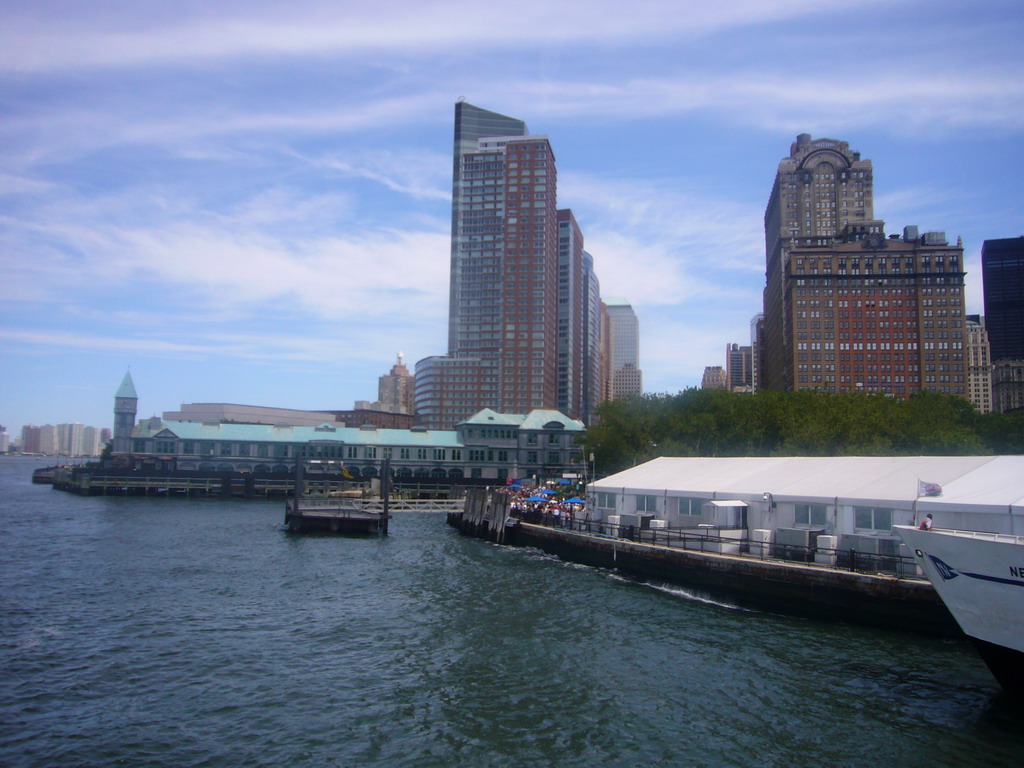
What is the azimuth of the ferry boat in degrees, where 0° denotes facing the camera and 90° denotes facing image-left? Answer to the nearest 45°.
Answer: approximately 90°

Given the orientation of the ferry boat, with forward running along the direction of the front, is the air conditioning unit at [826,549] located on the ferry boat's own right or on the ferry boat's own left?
on the ferry boat's own right

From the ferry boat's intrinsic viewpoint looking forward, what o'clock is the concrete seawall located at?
The concrete seawall is roughly at 2 o'clock from the ferry boat.

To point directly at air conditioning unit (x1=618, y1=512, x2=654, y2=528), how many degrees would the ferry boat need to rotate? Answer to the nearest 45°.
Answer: approximately 45° to its right

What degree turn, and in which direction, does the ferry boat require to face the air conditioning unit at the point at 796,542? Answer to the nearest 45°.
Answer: approximately 45° to its right

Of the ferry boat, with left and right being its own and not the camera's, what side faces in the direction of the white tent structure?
right

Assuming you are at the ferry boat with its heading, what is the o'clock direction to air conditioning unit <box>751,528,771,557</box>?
The air conditioning unit is roughly at 2 o'clock from the ferry boat.
